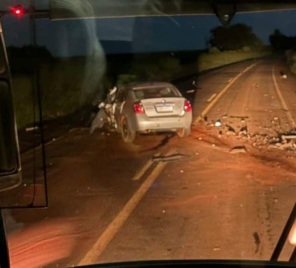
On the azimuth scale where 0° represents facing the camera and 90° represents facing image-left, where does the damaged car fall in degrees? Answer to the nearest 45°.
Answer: approximately 135°

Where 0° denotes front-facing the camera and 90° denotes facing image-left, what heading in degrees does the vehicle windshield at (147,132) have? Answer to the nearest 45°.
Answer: approximately 180°
